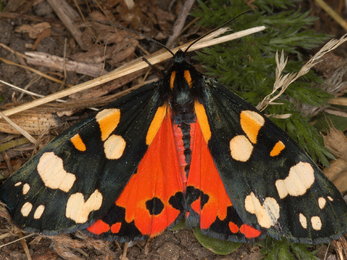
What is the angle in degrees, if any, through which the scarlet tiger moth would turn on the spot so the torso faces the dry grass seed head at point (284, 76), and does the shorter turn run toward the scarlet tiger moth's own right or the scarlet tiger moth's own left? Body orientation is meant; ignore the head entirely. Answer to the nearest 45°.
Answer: approximately 90° to the scarlet tiger moth's own right

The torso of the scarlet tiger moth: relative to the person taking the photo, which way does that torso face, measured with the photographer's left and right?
facing away from the viewer

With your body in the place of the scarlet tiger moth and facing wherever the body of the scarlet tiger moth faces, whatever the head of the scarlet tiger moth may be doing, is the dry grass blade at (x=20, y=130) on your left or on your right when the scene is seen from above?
on your left
